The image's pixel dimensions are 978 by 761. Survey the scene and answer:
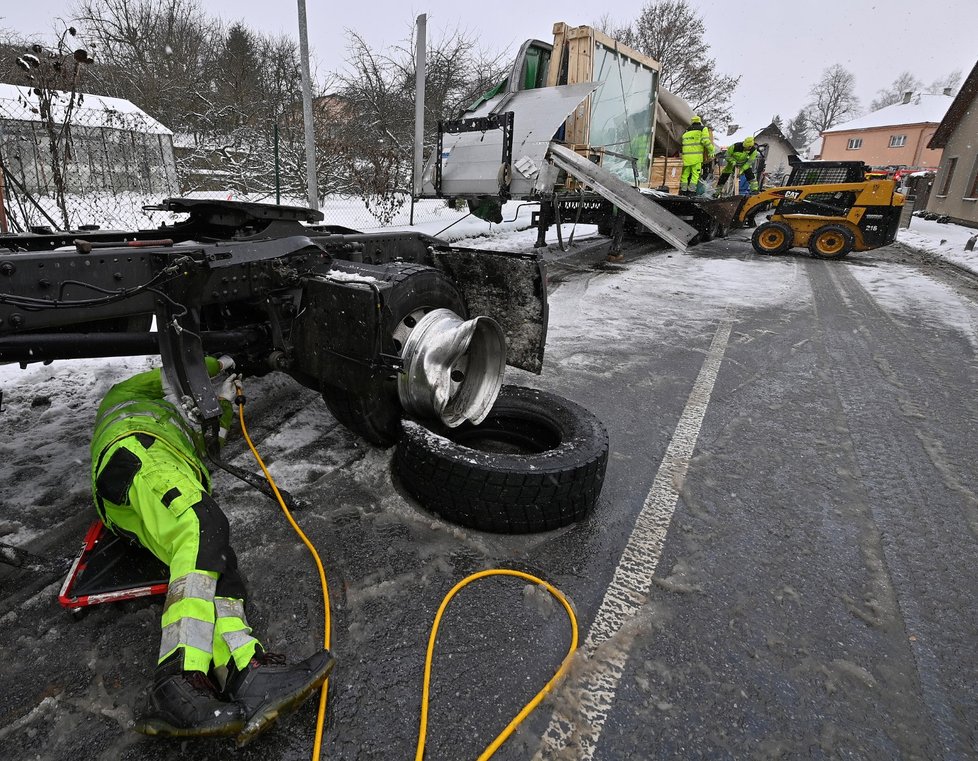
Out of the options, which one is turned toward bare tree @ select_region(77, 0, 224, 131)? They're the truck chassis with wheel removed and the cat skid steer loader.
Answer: the cat skid steer loader

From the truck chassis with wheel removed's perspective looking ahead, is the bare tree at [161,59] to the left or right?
on its right

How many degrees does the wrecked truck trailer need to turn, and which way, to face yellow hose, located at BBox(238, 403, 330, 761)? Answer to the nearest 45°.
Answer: approximately 45° to its left

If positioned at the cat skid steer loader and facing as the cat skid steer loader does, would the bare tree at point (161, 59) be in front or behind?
in front

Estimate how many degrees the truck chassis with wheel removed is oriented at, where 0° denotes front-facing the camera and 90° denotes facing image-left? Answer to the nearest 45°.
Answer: approximately 45°

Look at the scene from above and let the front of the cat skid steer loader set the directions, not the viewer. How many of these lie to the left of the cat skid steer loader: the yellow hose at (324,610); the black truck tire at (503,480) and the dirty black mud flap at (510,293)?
3

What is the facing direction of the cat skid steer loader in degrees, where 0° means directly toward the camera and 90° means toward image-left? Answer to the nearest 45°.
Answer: approximately 90°

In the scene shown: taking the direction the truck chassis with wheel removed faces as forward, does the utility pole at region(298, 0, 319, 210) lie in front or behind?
behind

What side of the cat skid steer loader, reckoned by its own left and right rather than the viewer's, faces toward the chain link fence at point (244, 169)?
front

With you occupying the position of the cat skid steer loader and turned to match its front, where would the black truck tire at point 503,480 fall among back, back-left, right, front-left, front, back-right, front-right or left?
left

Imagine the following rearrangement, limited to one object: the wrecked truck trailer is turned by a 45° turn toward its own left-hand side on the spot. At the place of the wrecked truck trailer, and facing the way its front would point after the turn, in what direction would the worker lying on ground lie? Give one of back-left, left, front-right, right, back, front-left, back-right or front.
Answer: front

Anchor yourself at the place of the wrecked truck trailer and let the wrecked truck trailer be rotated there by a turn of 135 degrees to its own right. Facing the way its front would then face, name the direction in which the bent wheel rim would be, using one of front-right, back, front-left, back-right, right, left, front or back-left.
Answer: back

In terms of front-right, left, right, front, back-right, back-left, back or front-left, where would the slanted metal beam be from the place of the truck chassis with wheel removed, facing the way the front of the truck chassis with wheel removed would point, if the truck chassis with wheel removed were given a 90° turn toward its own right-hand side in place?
right
